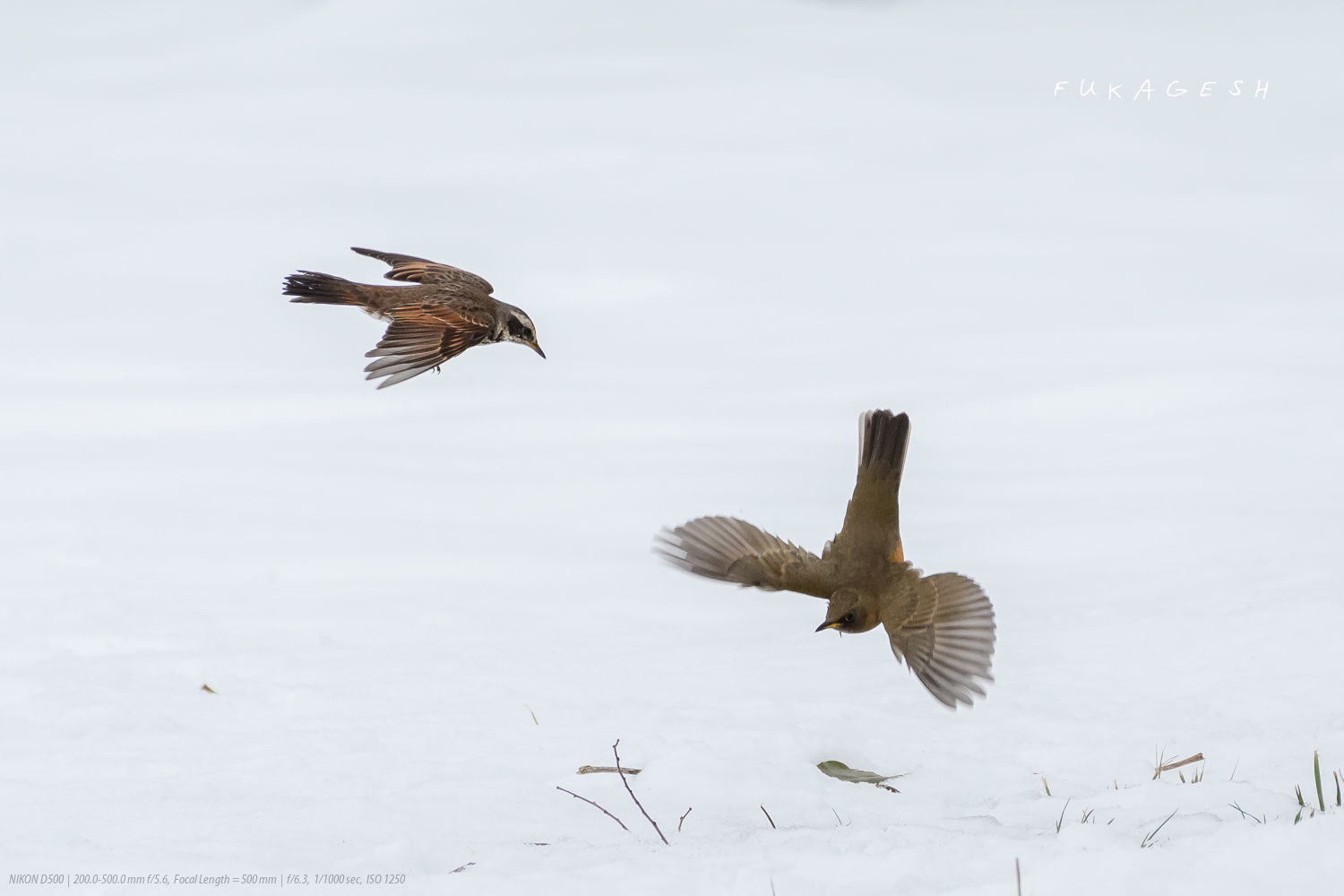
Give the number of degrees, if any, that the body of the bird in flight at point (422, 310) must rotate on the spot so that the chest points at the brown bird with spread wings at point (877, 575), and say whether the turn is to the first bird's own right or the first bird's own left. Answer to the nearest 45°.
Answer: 0° — it already faces it

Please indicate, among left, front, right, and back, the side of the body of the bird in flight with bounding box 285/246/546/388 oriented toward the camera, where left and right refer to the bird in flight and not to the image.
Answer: right

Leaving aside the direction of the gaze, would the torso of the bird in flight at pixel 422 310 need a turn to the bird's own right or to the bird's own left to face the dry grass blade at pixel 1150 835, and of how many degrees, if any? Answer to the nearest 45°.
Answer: approximately 45° to the bird's own right
